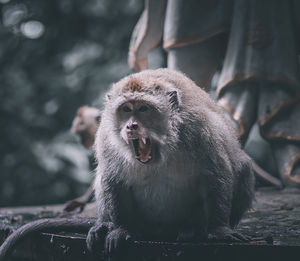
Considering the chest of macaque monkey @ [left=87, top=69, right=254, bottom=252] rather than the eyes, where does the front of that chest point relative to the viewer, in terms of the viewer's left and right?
facing the viewer and to the left of the viewer
